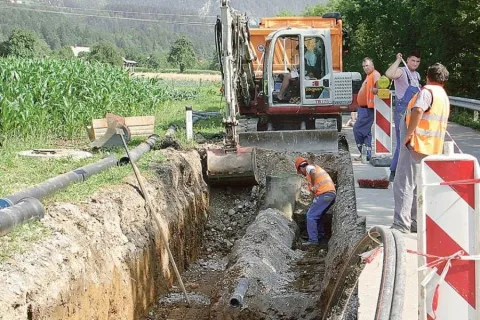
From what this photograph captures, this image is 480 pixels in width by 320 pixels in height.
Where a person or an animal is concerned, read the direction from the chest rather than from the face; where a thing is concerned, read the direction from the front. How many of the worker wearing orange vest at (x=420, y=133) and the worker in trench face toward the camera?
0

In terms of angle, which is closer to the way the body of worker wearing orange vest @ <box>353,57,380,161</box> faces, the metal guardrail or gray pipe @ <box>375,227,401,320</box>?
the gray pipe

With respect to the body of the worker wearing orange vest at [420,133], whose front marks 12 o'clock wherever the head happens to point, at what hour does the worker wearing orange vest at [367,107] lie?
the worker wearing orange vest at [367,107] is roughly at 1 o'clock from the worker wearing orange vest at [420,133].

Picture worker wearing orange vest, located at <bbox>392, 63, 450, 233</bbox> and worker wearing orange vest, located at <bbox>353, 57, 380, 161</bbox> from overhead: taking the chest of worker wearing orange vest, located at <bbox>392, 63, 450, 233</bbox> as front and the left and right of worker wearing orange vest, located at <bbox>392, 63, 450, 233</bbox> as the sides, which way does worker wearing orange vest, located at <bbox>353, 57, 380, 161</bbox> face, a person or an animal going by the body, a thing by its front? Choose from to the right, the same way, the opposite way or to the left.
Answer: to the left

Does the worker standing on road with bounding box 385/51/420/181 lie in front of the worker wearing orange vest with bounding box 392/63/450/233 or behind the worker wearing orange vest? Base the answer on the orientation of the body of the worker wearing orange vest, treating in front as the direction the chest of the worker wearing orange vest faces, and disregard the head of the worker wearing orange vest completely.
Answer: in front

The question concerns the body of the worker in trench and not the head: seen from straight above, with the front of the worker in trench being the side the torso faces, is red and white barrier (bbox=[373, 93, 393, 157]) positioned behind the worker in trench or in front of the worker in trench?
behind

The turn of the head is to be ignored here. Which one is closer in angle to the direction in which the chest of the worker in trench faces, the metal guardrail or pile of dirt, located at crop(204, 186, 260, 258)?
the pile of dirt

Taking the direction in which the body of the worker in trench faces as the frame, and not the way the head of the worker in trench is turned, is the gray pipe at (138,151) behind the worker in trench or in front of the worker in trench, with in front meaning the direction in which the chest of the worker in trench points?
in front

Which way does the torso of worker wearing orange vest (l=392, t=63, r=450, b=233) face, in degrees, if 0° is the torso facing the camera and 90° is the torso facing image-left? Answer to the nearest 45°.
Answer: approximately 135°

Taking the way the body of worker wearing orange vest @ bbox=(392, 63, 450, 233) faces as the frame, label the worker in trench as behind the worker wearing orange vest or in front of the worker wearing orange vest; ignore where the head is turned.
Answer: in front

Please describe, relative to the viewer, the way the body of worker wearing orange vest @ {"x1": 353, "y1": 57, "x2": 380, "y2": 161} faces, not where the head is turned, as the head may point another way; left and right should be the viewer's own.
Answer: facing the viewer and to the left of the viewer

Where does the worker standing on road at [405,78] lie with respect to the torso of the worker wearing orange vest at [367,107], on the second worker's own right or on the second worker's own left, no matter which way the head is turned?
on the second worker's own left

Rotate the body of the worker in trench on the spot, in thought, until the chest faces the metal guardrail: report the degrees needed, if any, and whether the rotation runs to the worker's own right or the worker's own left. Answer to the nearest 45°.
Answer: approximately 135° to the worker's own right

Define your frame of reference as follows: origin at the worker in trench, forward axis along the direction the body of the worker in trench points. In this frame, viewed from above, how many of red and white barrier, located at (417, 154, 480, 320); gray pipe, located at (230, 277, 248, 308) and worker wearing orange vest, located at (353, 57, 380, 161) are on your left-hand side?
2

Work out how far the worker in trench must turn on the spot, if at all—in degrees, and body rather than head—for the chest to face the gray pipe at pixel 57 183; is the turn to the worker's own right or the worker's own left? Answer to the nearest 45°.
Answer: approximately 45° to the worker's own left

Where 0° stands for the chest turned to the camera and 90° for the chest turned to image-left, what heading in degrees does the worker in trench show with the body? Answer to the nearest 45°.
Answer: approximately 90°
